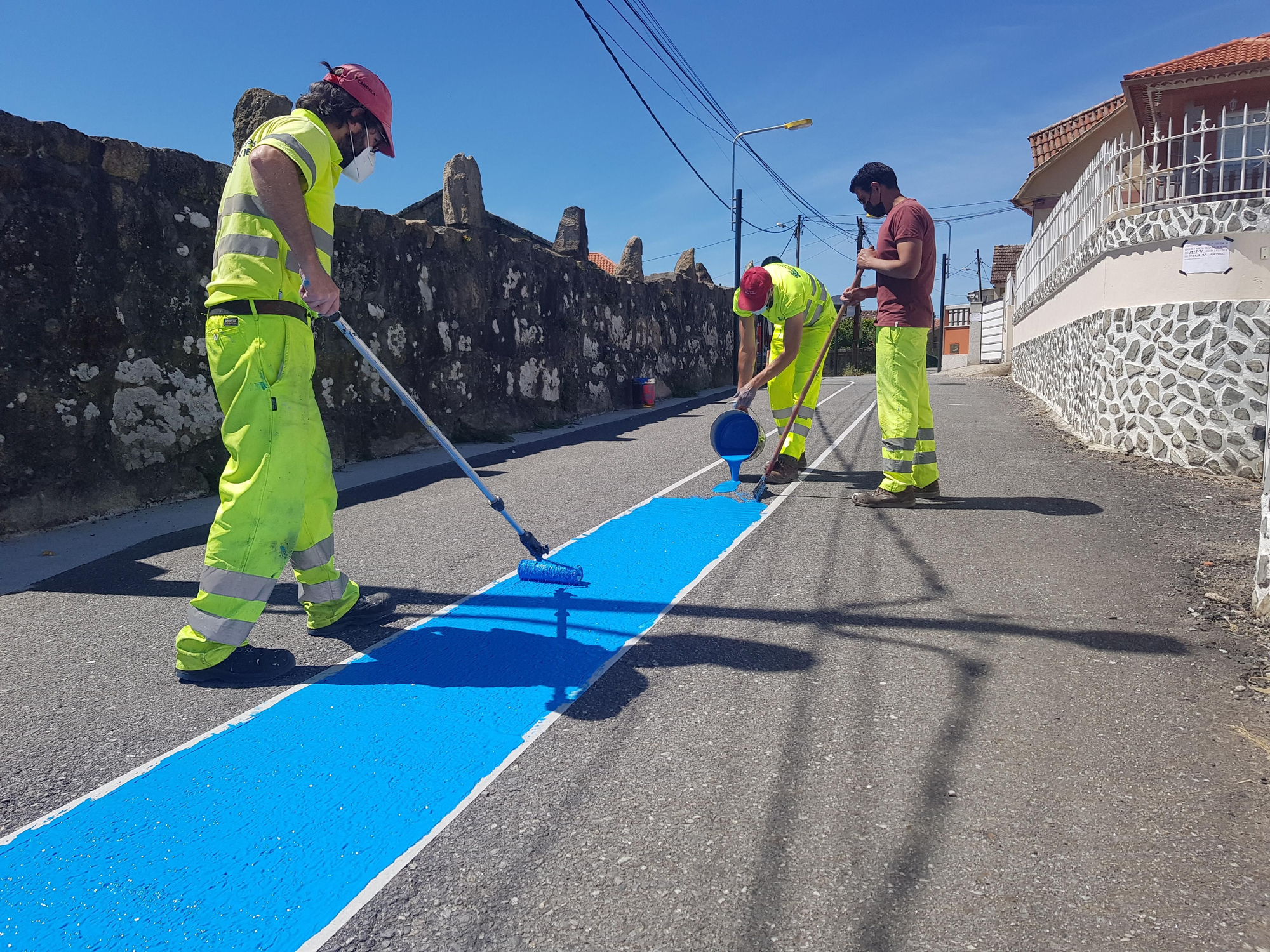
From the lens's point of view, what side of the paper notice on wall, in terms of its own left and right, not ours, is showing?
front

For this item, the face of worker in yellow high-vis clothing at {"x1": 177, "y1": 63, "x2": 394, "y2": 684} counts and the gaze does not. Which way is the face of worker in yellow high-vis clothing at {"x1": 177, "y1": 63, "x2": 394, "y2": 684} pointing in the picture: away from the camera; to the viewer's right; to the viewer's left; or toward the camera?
to the viewer's right

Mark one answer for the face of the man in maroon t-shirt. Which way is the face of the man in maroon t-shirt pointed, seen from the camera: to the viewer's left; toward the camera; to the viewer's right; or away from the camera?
to the viewer's left

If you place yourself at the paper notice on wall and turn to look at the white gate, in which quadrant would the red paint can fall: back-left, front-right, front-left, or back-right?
front-left

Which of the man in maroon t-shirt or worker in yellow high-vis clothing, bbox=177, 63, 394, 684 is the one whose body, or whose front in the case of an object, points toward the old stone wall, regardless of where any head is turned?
the man in maroon t-shirt

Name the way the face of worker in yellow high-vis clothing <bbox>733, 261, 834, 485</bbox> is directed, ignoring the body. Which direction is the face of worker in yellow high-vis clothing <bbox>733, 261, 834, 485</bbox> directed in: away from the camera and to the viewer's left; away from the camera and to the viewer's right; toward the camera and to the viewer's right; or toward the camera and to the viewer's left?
toward the camera and to the viewer's left

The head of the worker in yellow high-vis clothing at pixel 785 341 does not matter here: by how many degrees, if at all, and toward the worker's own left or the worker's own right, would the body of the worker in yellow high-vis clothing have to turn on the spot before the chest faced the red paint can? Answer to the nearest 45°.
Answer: approximately 135° to the worker's own right

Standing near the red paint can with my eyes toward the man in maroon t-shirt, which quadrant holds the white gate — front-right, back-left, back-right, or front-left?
back-left

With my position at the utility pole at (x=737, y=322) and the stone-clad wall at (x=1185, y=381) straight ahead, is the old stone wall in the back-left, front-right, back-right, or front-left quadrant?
front-right

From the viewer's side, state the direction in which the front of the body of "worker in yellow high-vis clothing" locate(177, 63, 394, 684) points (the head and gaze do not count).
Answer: to the viewer's right

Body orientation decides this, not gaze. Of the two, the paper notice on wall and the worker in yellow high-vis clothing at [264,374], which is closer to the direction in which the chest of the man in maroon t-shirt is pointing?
the worker in yellow high-vis clothing

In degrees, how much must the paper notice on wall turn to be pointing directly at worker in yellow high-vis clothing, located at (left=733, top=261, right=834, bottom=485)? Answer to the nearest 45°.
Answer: approximately 45° to its right

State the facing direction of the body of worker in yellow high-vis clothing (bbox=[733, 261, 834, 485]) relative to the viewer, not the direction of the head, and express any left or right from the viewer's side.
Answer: facing the viewer and to the left of the viewer

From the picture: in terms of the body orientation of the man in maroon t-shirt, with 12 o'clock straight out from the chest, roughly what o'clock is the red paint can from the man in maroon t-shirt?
The red paint can is roughly at 2 o'clock from the man in maroon t-shirt.

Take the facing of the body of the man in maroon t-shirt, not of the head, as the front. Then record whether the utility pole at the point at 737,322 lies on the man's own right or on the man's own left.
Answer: on the man's own right

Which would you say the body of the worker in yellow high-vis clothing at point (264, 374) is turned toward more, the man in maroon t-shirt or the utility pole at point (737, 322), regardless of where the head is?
the man in maroon t-shirt

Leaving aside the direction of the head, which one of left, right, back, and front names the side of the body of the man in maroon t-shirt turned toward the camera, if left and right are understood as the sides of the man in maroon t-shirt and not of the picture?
left
